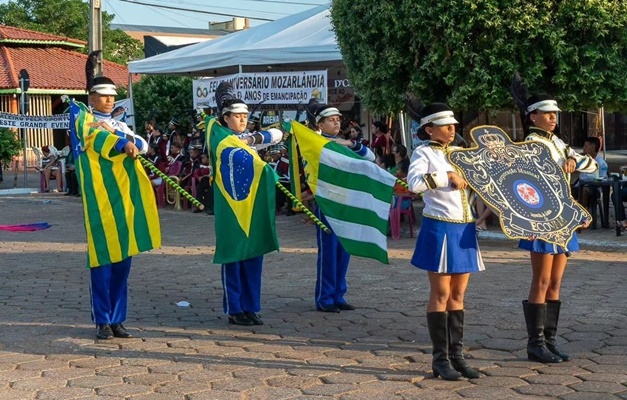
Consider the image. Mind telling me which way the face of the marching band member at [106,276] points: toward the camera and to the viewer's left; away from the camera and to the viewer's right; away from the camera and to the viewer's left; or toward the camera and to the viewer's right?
toward the camera and to the viewer's right

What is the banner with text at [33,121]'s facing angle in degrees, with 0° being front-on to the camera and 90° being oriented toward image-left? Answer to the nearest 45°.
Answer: approximately 0°

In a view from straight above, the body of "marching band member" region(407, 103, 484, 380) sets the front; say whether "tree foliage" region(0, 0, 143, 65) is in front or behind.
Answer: behind
